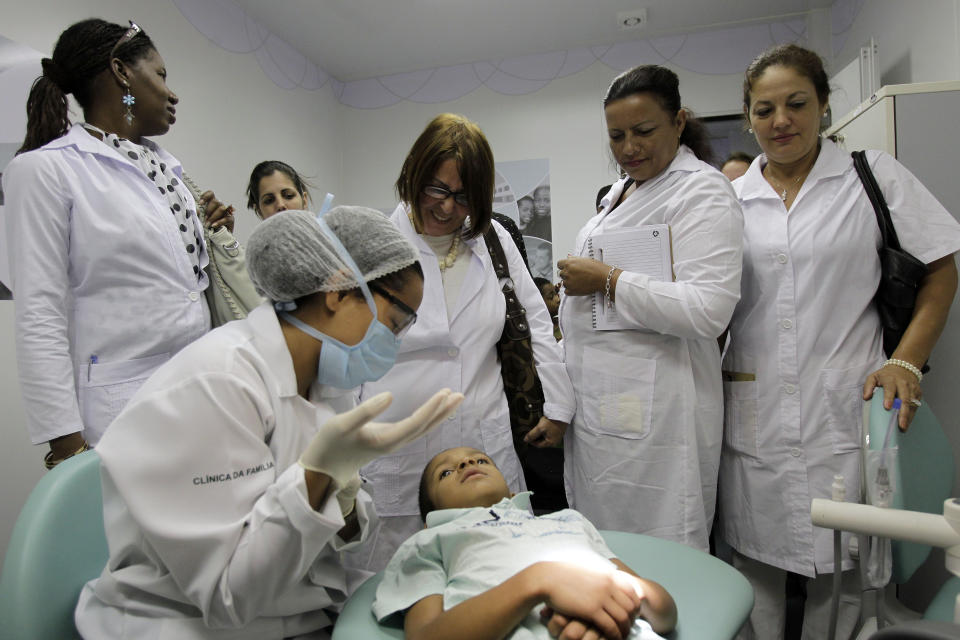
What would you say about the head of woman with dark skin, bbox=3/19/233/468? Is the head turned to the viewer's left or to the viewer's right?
to the viewer's right

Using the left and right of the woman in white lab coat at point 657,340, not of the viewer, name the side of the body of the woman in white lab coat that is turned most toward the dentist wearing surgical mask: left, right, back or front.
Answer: front

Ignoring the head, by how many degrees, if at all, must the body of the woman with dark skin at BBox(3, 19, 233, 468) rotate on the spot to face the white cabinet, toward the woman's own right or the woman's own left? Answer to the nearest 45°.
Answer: approximately 45° to the woman's own left

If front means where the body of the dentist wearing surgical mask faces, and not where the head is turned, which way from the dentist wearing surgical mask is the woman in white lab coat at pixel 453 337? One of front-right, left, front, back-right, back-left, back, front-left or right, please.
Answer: front-left

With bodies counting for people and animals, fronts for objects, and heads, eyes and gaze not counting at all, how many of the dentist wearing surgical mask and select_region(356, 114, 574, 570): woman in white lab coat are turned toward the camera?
1

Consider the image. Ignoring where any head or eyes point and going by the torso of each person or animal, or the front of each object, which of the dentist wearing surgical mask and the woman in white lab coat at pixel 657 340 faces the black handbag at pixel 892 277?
the dentist wearing surgical mask

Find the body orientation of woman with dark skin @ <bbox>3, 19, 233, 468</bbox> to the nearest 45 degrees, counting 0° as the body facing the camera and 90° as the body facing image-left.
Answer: approximately 315°

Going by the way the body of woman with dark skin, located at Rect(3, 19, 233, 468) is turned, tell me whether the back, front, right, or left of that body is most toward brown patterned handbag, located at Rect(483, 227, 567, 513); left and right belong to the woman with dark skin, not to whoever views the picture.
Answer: front

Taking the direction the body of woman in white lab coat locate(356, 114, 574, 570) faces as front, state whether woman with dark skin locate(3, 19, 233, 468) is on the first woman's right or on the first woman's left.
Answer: on the first woman's right

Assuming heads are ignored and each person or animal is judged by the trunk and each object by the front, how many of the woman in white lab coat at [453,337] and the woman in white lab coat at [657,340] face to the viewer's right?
0

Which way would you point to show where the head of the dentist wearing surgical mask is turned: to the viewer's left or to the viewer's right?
to the viewer's right

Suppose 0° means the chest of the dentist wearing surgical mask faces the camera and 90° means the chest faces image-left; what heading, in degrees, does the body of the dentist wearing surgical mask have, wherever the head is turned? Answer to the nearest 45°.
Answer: approximately 270°
